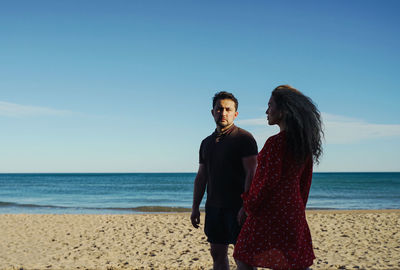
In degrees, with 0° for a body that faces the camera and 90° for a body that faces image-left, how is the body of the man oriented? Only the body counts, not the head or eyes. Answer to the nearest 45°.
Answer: approximately 45°

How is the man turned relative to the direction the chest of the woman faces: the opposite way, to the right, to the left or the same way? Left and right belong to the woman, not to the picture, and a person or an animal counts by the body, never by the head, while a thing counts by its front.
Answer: to the left

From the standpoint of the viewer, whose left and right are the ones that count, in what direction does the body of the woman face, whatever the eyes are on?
facing away from the viewer and to the left of the viewer

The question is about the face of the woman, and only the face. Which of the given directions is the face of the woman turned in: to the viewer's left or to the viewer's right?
to the viewer's left

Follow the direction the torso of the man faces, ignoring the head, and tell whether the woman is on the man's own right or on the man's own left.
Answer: on the man's own left
